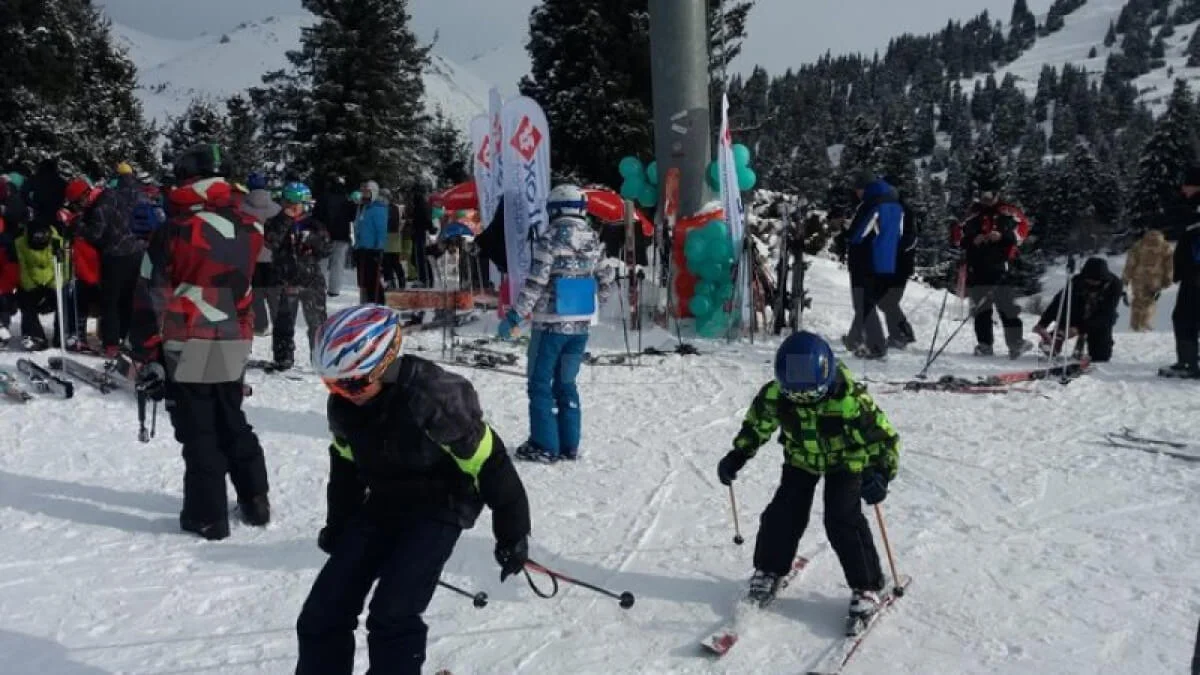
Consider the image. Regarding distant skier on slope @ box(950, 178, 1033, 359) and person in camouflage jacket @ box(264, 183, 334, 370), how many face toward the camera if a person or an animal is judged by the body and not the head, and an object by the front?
2

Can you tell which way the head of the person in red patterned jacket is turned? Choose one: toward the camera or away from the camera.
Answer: away from the camera

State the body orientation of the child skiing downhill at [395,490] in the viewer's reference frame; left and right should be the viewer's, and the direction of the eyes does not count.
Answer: facing the viewer and to the left of the viewer

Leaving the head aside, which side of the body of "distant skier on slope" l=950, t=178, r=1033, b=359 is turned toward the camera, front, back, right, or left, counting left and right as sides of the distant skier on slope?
front

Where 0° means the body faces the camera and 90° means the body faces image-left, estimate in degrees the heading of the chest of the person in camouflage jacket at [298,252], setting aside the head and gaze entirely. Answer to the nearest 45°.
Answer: approximately 0°

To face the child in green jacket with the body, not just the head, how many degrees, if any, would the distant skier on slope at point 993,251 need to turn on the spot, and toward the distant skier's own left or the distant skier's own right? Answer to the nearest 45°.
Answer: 0° — they already face them

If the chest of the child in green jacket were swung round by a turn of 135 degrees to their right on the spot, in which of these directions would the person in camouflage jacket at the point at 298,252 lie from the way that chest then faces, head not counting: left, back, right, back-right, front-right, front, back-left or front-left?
front-left

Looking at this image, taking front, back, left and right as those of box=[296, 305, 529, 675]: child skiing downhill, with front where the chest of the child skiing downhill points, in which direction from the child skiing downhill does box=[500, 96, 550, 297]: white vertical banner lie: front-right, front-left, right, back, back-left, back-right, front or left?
back-right

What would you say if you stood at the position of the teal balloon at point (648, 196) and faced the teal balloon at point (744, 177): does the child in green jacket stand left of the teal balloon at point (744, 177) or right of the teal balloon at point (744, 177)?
right

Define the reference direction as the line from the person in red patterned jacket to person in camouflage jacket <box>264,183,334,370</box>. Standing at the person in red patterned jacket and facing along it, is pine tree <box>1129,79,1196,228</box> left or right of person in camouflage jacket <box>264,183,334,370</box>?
right

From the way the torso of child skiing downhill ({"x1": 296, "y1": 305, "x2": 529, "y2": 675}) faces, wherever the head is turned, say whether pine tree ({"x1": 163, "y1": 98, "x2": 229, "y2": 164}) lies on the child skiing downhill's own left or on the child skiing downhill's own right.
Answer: on the child skiing downhill's own right

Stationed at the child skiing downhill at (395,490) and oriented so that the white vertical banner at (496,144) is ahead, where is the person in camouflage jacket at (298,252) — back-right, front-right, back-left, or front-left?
front-left

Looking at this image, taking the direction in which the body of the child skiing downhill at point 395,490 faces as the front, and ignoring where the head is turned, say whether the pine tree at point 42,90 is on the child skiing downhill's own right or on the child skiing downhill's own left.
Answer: on the child skiing downhill's own right
